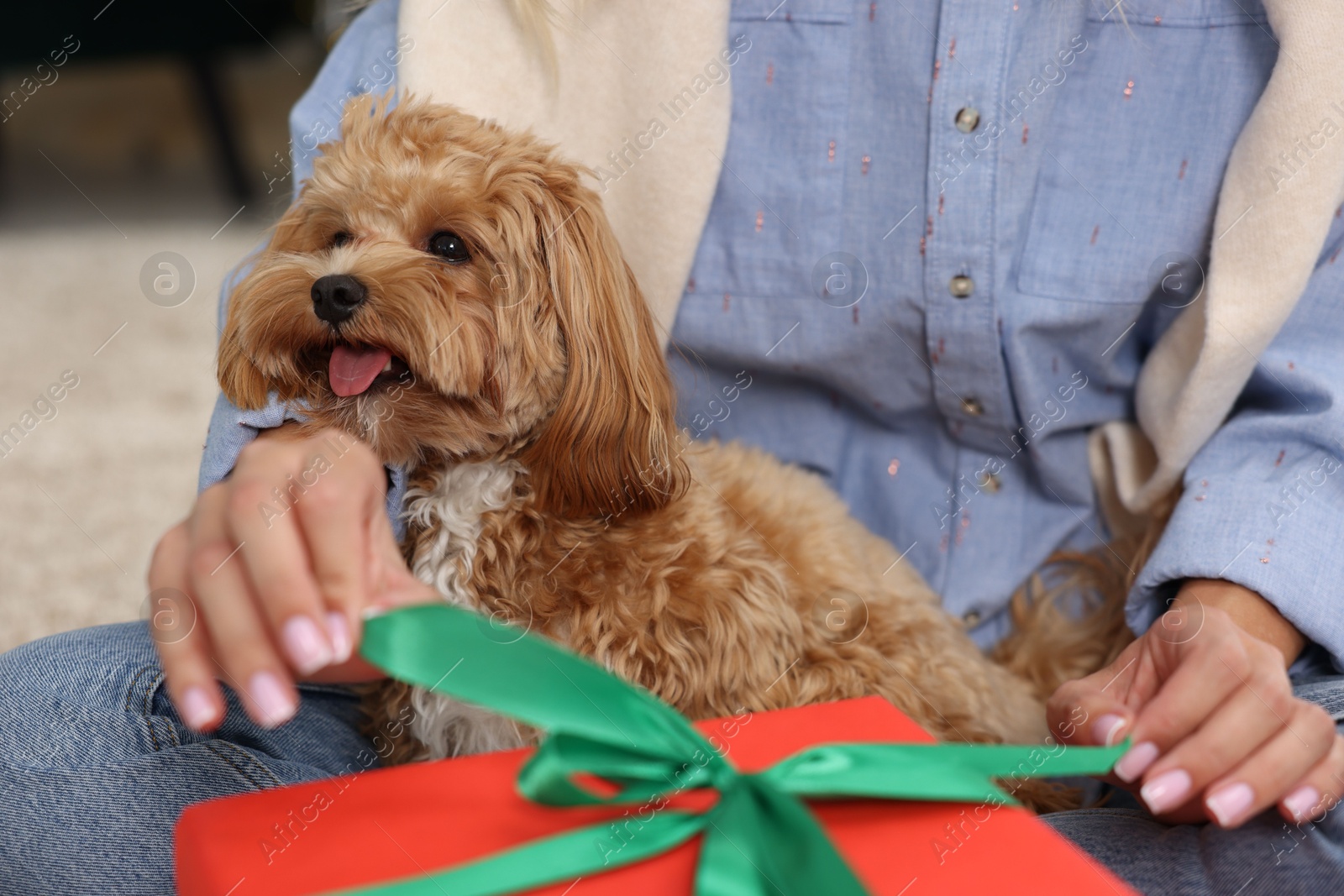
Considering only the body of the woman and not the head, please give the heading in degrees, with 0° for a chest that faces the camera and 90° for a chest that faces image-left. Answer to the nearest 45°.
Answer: approximately 0°

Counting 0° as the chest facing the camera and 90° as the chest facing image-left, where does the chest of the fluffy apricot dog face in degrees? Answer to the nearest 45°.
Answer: approximately 45°
